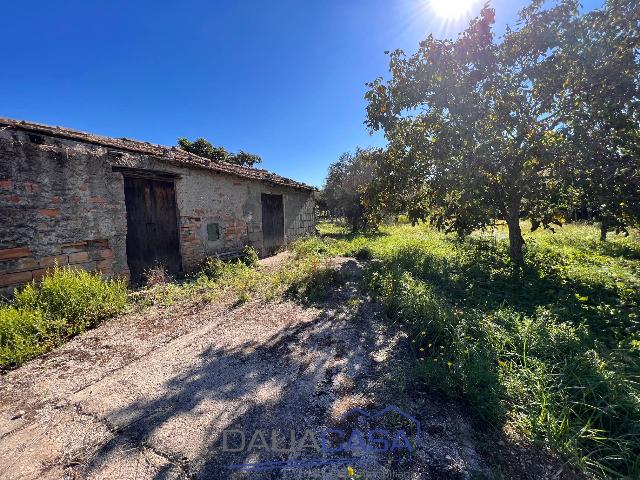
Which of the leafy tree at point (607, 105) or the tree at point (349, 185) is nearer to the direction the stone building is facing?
the leafy tree

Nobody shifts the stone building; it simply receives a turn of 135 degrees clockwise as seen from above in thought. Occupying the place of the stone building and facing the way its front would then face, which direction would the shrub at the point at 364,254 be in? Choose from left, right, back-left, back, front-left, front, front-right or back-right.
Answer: back

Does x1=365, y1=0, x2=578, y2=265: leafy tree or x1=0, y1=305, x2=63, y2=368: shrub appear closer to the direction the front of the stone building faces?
the leafy tree

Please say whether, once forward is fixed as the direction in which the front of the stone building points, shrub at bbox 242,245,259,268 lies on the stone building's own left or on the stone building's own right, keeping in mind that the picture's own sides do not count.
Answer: on the stone building's own left

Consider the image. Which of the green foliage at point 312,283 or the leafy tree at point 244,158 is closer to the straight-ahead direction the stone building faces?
the green foliage

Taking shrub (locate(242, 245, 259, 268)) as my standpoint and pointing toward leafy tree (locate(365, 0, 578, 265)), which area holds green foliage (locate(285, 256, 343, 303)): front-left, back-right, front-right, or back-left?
front-right

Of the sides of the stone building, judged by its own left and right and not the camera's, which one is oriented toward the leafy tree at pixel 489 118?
front

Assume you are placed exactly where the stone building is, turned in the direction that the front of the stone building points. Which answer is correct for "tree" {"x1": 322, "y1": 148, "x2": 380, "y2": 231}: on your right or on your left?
on your left

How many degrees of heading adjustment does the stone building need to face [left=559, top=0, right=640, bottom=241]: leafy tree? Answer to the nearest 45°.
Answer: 0° — it already faces it

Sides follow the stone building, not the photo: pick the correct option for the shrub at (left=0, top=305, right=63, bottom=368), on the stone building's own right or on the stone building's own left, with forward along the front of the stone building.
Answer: on the stone building's own right
